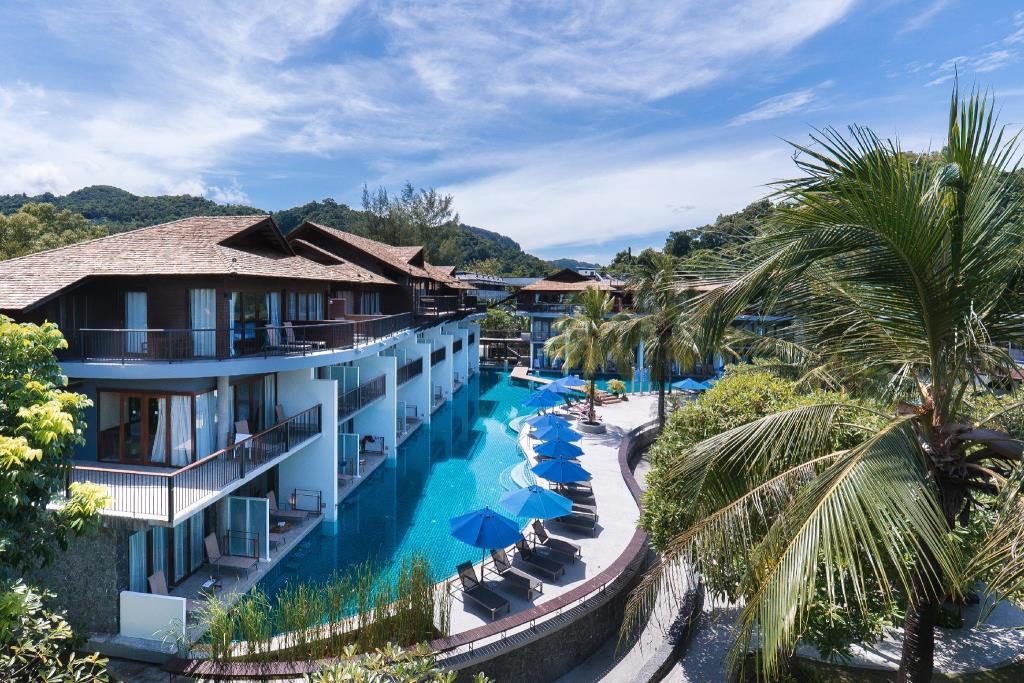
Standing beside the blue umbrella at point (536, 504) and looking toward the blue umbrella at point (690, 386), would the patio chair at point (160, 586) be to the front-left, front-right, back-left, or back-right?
back-left

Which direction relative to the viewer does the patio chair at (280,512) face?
to the viewer's right

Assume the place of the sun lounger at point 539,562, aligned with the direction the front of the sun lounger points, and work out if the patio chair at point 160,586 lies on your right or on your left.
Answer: on your right

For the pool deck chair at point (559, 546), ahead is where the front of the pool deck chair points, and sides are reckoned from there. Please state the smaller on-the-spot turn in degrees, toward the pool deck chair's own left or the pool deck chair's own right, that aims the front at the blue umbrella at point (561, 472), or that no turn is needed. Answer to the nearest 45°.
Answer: approximately 135° to the pool deck chair's own left

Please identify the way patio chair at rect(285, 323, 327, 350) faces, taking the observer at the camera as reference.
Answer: facing to the right of the viewer

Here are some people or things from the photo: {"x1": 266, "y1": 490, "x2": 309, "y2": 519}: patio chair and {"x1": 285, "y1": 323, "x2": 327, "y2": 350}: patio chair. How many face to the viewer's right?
2

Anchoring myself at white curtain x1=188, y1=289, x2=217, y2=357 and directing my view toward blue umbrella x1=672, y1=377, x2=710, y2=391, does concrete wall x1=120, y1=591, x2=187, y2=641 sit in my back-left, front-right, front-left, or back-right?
back-right
